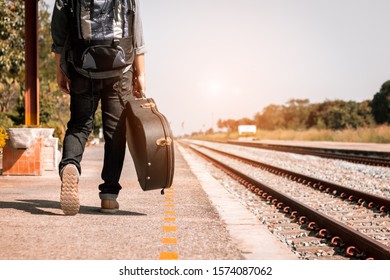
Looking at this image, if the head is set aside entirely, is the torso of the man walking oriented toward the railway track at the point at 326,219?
no

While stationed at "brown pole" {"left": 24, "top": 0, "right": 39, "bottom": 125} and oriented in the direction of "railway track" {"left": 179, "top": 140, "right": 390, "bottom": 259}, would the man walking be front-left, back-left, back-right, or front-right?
front-right

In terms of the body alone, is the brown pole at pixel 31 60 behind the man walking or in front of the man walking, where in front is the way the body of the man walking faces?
in front

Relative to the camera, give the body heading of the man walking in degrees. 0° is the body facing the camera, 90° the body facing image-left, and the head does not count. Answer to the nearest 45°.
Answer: approximately 180°

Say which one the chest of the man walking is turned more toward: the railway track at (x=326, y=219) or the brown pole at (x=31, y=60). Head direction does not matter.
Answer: the brown pole
